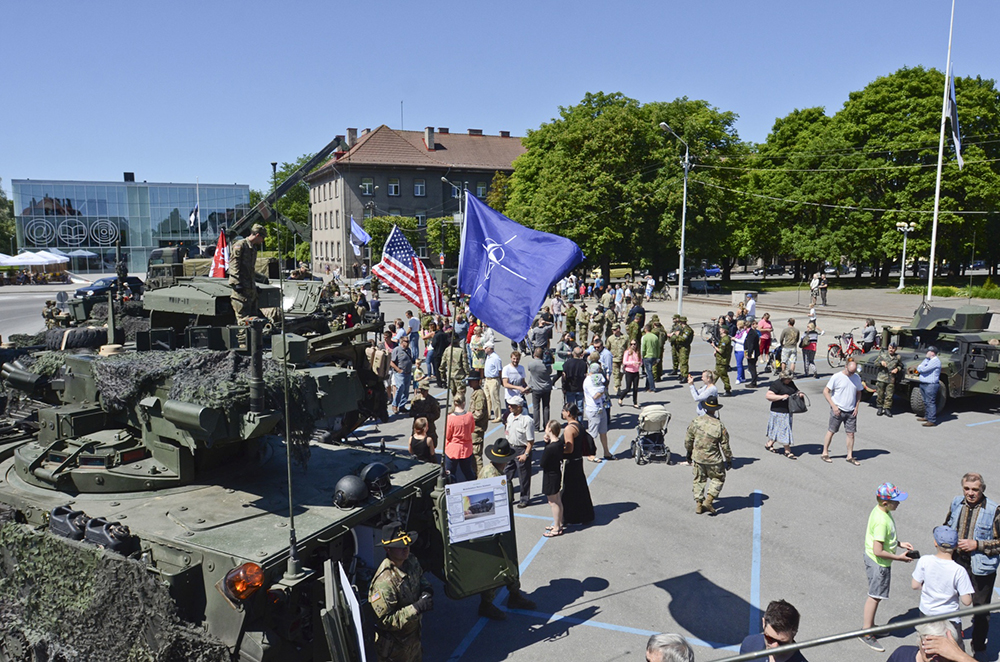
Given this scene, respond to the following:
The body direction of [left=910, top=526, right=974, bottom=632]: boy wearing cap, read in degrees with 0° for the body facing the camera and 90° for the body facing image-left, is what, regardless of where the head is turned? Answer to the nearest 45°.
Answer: approximately 180°

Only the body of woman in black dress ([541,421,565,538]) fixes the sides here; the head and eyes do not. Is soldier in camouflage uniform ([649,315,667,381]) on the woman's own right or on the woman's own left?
on the woman's own right

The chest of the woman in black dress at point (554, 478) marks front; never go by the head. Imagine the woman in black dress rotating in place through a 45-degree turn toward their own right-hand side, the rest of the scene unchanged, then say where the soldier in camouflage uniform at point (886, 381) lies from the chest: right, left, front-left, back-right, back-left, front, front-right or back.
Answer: right

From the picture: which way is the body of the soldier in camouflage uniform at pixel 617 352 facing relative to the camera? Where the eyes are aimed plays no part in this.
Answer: toward the camera

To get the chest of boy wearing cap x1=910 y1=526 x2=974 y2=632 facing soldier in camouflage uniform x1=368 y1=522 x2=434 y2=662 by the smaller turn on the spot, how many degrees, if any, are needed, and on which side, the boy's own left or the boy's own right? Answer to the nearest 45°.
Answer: approximately 135° to the boy's own left

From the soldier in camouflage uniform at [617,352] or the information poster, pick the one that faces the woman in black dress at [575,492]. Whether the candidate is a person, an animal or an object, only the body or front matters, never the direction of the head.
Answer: the soldier in camouflage uniform

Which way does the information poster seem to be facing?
toward the camera

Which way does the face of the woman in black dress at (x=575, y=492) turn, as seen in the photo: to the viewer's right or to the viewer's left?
to the viewer's left

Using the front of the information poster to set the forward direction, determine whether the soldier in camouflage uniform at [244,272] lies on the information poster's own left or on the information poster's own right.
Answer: on the information poster's own right

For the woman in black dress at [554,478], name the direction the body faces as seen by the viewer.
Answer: to the viewer's left

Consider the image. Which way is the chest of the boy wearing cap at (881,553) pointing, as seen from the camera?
to the viewer's right

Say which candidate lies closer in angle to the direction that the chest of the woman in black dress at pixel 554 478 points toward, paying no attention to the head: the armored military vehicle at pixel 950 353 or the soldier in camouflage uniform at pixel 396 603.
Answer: the soldier in camouflage uniform

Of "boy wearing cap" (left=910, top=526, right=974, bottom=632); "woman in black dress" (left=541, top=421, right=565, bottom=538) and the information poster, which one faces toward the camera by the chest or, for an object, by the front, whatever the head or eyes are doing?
the information poster

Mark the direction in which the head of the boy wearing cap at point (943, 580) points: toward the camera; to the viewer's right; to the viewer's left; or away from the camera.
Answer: away from the camera
